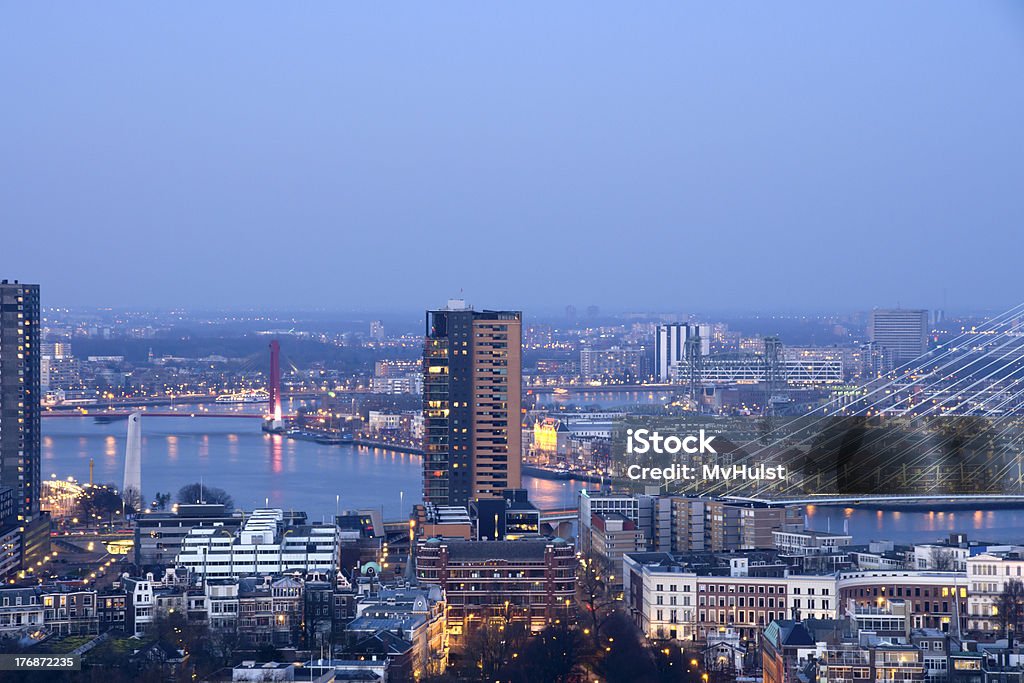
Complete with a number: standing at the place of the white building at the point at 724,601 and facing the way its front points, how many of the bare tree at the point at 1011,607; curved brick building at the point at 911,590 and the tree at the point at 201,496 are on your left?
2

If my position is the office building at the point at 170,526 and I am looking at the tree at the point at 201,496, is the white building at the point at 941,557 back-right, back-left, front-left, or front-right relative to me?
back-right

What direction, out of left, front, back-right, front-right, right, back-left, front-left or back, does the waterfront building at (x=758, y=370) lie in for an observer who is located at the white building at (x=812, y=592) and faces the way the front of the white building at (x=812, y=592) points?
back

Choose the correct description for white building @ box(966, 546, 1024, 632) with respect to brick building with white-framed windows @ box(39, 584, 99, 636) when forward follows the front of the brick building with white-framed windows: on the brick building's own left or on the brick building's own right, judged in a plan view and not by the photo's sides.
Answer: on the brick building's own left

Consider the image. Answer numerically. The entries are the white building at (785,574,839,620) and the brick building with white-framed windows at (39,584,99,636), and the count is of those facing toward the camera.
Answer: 2

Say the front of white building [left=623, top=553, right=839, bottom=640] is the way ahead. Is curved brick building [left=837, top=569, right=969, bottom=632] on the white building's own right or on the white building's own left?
on the white building's own left

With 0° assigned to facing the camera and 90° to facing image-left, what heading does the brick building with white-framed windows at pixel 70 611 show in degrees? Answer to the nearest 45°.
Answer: approximately 0°

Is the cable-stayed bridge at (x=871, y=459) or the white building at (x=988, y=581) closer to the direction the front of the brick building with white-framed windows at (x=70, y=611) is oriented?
the white building

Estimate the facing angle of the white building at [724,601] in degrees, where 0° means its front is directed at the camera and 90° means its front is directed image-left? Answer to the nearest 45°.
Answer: approximately 0°
